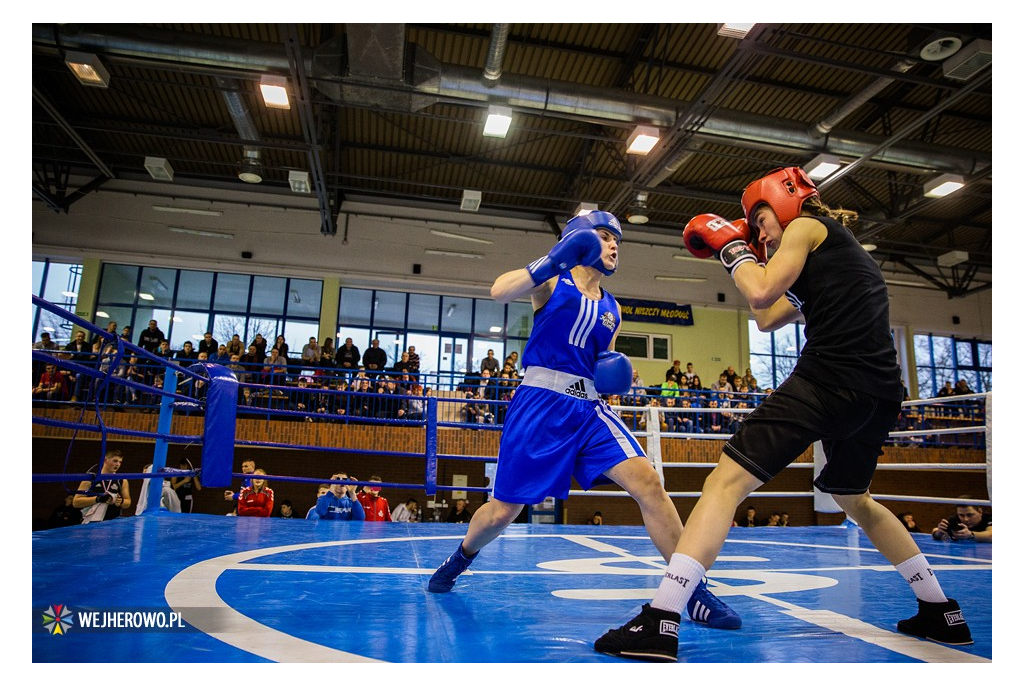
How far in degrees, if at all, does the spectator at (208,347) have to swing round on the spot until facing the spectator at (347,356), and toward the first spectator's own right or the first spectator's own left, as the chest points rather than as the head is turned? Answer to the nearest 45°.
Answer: approximately 90° to the first spectator's own left

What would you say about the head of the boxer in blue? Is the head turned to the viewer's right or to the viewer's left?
to the viewer's right

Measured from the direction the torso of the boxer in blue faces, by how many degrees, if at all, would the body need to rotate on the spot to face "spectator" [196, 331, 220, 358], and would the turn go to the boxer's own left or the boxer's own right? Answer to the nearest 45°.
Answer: approximately 180°

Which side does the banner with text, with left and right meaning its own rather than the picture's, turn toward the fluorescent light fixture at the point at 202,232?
right

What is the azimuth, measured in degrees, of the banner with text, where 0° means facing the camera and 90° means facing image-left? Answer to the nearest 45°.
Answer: approximately 0°

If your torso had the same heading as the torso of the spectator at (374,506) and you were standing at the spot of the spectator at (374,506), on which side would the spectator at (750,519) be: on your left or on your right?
on your left

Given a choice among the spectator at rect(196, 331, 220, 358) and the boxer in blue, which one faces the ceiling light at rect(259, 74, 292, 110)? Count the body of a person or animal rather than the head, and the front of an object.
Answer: the spectator

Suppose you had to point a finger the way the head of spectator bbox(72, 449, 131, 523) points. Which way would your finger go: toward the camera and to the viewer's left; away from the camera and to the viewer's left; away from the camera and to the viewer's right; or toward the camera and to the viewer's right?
toward the camera and to the viewer's right

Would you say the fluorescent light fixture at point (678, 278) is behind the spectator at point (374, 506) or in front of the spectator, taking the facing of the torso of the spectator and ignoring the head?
behind

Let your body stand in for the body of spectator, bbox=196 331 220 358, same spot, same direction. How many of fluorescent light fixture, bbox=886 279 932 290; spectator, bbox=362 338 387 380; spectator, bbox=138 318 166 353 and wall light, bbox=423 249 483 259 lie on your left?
3

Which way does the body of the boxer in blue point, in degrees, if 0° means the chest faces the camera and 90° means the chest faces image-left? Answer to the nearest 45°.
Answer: approximately 315°

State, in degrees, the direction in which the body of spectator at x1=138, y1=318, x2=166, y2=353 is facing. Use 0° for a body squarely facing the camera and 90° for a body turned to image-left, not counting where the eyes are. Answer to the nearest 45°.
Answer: approximately 0°
